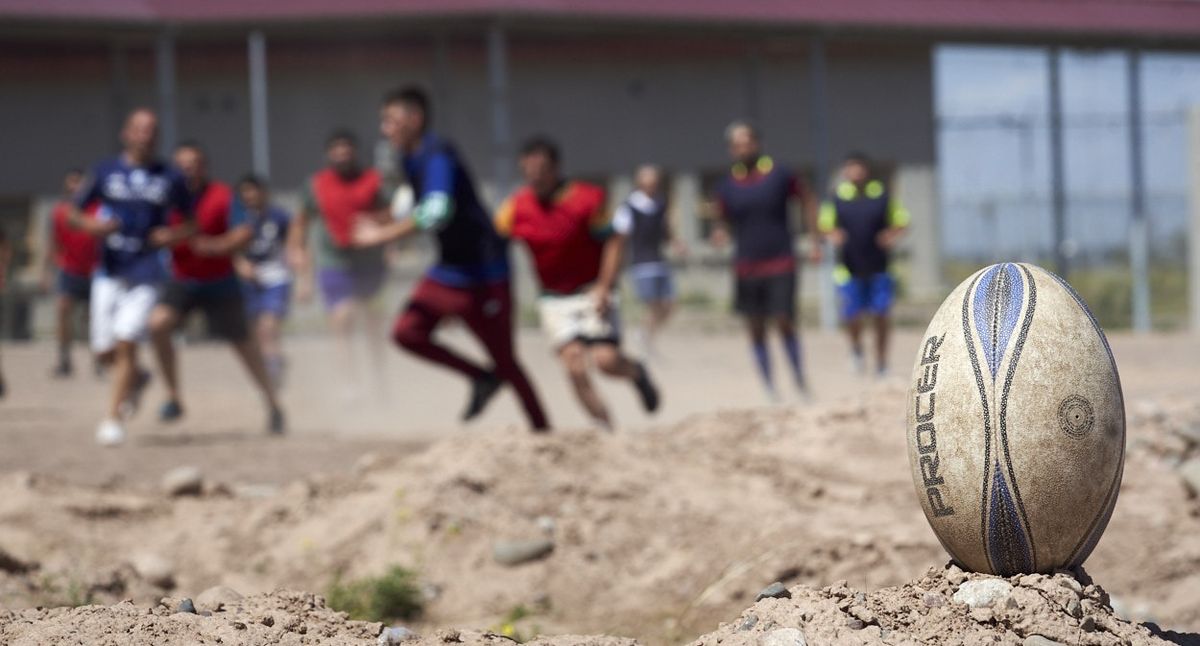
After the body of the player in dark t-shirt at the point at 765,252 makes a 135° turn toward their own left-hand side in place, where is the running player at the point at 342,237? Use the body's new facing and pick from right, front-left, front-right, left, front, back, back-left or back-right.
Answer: back-left

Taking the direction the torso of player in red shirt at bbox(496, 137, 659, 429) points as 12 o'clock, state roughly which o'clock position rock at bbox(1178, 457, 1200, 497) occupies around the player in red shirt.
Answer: The rock is roughly at 9 o'clock from the player in red shirt.

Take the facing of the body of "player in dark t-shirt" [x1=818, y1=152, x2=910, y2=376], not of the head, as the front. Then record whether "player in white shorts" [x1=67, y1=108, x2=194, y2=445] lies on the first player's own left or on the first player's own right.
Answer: on the first player's own right

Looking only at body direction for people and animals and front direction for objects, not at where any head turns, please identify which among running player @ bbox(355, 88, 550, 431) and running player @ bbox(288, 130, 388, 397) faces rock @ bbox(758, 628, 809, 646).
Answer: running player @ bbox(288, 130, 388, 397)

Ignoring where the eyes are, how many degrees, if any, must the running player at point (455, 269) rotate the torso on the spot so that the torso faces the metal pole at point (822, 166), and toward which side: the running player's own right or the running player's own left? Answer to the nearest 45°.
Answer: approximately 135° to the running player's own right

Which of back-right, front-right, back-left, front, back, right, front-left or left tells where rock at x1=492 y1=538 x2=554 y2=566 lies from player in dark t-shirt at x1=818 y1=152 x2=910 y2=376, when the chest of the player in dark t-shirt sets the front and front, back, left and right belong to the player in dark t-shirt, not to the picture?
front

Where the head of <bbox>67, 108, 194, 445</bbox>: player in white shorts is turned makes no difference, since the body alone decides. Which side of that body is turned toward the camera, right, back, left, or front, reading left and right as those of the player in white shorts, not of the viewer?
front

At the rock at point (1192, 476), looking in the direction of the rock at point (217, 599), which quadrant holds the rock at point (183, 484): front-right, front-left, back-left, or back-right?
front-right

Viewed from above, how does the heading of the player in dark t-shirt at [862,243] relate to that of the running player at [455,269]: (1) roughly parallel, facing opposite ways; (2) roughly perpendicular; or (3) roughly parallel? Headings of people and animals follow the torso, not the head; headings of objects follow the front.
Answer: roughly perpendicular

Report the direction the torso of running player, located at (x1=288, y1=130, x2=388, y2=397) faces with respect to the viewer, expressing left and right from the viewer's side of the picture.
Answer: facing the viewer

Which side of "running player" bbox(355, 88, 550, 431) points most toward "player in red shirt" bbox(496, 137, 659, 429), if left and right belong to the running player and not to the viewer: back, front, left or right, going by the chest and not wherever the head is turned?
back

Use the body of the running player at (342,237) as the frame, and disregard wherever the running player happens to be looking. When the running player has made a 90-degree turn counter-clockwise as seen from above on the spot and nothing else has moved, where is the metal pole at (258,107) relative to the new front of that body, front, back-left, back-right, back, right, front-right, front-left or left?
left

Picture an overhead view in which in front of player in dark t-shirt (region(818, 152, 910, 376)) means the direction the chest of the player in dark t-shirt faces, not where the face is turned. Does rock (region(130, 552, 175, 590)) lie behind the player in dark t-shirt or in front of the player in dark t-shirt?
in front

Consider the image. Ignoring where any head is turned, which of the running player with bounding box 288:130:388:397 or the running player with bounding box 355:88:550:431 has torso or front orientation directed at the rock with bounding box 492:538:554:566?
the running player with bounding box 288:130:388:397
